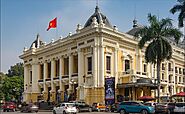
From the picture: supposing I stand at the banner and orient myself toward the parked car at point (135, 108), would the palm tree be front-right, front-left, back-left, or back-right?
front-left

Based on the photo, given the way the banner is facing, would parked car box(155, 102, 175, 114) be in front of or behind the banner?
in front

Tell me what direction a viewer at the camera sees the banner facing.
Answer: facing the viewer

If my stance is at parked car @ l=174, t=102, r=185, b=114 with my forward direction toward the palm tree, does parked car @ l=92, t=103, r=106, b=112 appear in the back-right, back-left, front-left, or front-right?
front-left

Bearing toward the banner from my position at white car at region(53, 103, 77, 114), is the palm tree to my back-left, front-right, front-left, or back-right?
front-right

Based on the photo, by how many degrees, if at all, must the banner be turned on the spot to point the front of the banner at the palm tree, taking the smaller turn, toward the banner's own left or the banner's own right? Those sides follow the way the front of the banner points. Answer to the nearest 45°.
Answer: approximately 45° to the banner's own left

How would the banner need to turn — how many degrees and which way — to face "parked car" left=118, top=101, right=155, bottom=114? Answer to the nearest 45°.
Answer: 0° — it already faces it
